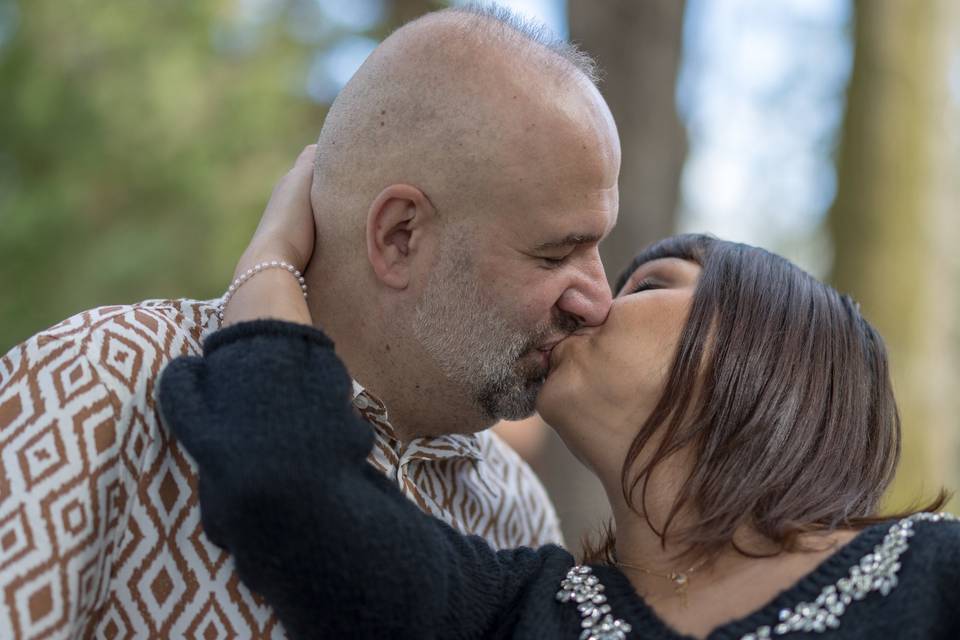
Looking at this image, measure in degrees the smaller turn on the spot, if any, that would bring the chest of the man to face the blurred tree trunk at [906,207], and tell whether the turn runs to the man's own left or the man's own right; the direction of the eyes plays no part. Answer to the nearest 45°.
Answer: approximately 90° to the man's own left

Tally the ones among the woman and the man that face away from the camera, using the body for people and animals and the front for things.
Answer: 0

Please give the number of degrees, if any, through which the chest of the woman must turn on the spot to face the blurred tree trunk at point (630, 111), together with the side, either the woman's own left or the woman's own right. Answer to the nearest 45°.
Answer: approximately 135° to the woman's own right

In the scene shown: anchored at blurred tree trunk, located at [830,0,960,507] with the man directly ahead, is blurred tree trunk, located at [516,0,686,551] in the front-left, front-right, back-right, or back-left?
front-right

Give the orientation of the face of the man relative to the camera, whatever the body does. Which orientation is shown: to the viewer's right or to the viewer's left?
to the viewer's right

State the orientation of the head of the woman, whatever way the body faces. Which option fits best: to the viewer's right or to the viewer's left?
to the viewer's left

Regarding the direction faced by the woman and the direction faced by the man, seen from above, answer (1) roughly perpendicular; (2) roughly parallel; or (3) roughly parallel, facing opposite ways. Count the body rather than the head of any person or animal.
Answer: roughly perpendicular
